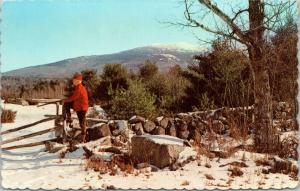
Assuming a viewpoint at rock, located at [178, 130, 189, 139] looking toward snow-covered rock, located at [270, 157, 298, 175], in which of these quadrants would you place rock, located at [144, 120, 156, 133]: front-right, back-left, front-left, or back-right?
back-right

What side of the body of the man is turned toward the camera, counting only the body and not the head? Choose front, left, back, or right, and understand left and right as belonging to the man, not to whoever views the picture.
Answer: left
